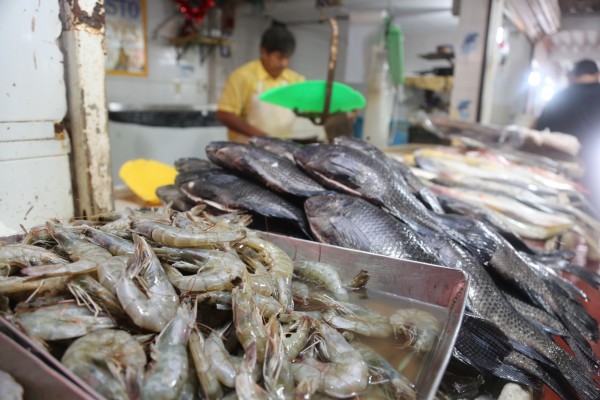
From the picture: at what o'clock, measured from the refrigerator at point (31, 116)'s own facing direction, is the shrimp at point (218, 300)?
The shrimp is roughly at 1 o'clock from the refrigerator.

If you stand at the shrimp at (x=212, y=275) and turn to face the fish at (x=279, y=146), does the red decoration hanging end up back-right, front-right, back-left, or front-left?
front-left

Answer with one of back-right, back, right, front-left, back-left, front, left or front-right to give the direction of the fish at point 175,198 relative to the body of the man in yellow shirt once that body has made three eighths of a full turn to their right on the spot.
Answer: left

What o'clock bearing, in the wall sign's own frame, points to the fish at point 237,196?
The fish is roughly at 12 o'clock from the wall sign.

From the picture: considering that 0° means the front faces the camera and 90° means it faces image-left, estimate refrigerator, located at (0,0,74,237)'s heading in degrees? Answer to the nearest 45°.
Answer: approximately 315°

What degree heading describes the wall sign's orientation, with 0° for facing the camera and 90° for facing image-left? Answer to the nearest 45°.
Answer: approximately 0°

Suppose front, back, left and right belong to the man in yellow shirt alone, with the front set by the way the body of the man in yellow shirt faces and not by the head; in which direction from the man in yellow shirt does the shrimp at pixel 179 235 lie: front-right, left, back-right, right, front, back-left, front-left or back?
front-right

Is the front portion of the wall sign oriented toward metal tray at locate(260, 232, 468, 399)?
yes

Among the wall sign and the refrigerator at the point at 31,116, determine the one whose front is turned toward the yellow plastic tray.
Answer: the wall sign

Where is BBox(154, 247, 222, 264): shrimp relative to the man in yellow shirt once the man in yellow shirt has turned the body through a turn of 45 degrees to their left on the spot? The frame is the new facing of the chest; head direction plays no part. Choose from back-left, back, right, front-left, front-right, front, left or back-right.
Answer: right

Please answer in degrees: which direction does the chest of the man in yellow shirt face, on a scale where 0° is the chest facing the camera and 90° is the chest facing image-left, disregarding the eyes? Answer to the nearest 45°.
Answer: approximately 315°

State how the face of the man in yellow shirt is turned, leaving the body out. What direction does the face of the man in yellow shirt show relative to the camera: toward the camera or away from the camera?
toward the camera

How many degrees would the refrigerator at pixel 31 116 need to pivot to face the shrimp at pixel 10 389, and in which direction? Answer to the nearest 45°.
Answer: approximately 45° to its right

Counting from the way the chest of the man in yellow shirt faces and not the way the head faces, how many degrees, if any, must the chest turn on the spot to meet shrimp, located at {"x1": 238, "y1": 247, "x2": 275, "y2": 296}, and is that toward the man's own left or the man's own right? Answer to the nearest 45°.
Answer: approximately 45° to the man's own right

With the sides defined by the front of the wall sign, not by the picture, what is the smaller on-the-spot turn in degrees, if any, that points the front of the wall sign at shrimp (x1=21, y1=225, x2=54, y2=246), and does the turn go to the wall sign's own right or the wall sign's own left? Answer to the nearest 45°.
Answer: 0° — it already faces it

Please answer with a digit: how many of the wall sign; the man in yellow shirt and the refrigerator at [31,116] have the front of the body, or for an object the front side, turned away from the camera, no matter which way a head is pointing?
0

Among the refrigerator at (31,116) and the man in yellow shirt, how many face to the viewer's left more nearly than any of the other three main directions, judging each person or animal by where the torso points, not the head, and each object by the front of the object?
0

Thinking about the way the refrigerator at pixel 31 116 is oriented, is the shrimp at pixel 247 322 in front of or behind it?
in front
